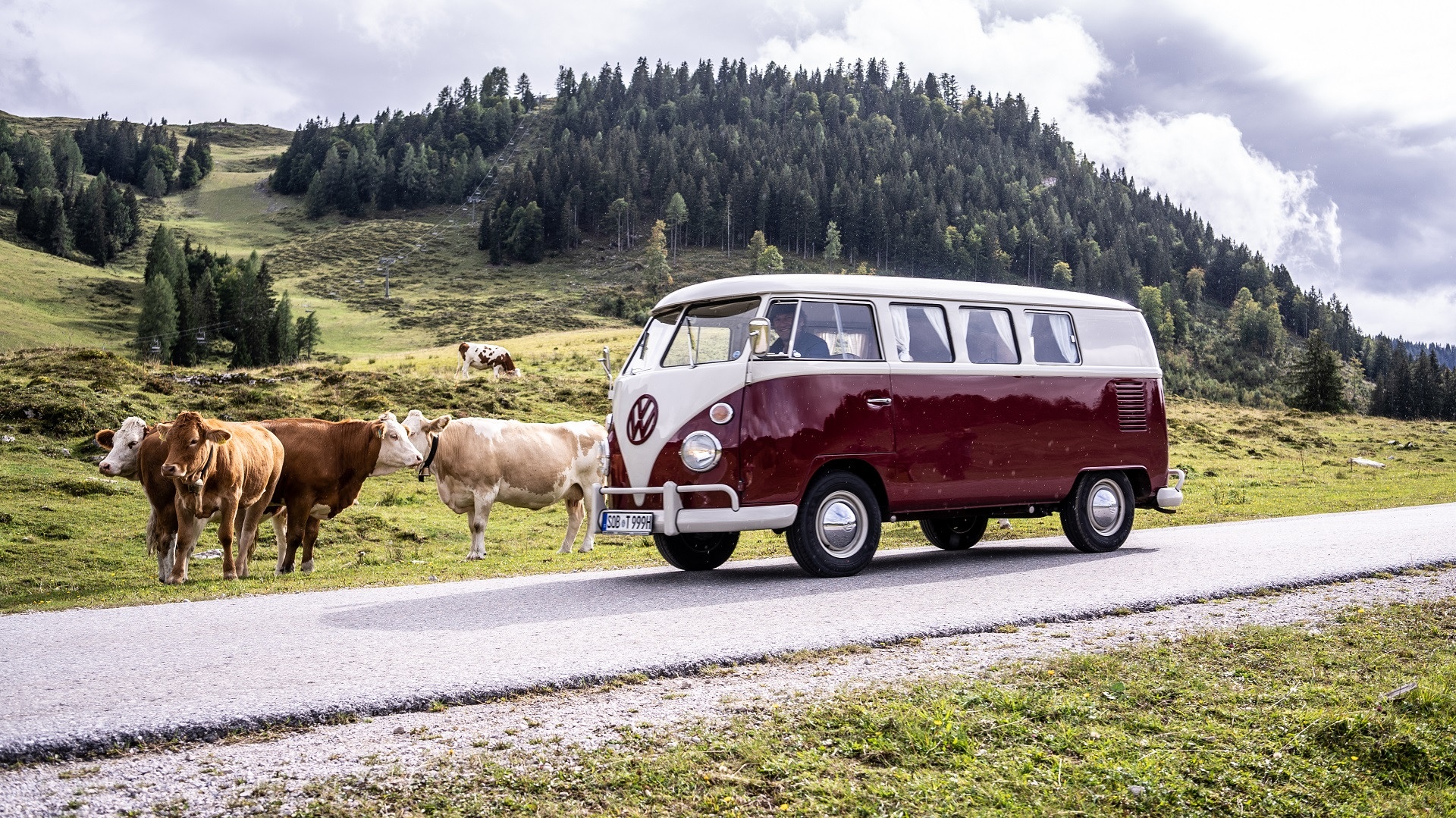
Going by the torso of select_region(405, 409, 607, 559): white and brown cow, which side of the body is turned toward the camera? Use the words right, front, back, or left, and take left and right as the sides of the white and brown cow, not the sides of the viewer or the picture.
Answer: left

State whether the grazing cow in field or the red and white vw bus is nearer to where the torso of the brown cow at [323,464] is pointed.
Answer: the red and white vw bus

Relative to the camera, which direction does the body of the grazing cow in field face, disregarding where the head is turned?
to the viewer's right

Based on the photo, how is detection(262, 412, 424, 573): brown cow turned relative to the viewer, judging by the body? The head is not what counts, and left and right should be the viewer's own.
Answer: facing to the right of the viewer

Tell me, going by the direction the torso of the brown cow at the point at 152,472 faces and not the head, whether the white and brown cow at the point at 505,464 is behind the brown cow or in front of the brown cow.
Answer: behind

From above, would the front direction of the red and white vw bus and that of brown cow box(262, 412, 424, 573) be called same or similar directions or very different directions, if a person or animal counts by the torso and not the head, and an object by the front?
very different directions

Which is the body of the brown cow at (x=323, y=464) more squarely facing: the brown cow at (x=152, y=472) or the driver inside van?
the driver inside van

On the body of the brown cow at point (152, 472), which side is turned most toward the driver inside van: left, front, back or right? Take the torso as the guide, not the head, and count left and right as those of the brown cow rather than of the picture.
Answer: left

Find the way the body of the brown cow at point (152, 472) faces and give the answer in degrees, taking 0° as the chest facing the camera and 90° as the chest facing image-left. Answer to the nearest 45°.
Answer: approximately 45°

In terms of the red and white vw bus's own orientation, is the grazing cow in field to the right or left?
on its right

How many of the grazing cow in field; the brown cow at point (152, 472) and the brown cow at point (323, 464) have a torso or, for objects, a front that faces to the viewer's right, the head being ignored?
2

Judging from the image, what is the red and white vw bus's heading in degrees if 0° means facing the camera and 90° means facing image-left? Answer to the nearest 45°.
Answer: approximately 45°

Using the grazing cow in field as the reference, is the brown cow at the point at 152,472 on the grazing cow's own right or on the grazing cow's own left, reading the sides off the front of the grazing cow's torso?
on the grazing cow's own right
